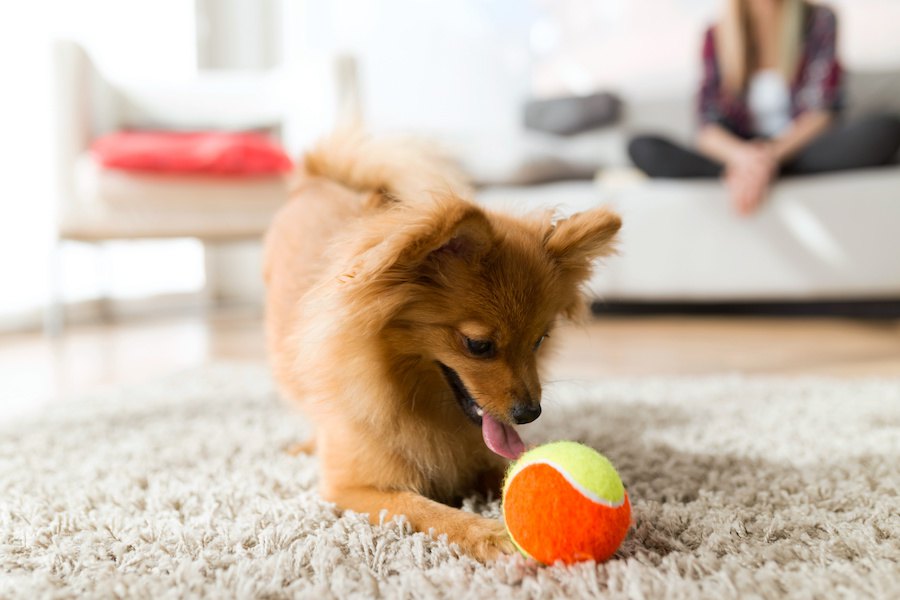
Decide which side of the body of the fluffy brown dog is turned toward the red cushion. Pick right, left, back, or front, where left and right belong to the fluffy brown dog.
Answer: back

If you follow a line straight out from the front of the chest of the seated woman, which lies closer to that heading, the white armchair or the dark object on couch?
the white armchair

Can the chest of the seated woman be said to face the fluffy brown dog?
yes

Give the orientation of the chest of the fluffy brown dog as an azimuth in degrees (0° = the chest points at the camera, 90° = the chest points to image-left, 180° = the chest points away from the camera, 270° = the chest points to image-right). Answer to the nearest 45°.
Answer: approximately 315°

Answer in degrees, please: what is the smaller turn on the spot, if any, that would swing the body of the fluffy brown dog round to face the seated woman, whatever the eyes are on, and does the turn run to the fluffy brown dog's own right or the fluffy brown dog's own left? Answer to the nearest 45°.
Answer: approximately 90° to the fluffy brown dog's own left
